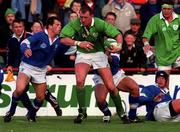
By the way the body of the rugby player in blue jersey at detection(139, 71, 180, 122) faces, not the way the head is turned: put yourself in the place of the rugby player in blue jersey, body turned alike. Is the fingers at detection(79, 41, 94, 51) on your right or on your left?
on your right

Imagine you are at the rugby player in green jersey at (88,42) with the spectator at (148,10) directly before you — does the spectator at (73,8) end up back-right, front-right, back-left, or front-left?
front-left

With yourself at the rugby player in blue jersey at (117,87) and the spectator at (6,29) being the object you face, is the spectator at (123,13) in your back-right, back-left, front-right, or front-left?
front-right

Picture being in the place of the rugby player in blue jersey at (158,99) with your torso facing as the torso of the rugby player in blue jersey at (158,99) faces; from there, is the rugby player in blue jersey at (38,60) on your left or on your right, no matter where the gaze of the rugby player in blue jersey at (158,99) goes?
on your right

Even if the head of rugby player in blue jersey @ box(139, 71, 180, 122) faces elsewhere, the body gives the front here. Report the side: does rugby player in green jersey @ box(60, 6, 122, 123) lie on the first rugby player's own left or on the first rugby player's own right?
on the first rugby player's own right

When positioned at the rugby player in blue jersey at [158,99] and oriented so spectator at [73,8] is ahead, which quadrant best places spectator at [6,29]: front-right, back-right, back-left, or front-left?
front-left
